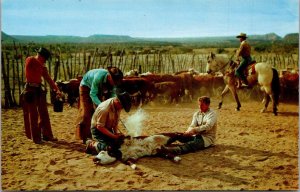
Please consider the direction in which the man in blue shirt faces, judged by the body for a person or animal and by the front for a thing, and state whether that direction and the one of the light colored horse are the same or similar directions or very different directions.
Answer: very different directions

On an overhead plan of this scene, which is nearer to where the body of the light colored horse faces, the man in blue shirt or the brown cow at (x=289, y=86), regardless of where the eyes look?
the man in blue shirt

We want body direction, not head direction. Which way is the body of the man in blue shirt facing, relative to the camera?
to the viewer's right

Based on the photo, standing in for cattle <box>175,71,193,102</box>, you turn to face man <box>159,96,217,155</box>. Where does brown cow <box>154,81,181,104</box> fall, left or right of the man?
right

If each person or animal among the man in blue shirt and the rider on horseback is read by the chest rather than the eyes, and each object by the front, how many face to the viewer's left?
1

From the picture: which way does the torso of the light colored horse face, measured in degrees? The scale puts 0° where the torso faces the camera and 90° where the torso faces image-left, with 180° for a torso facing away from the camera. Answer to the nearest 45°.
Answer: approximately 90°

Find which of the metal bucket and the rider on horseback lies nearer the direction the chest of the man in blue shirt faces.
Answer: the rider on horseback

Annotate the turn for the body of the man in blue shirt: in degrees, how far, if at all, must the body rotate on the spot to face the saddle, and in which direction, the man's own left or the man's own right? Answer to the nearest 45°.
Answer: approximately 45° to the man's own left

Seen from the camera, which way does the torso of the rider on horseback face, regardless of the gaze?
to the viewer's left

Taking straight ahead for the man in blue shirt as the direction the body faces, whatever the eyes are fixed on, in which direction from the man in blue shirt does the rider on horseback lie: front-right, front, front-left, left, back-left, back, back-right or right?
front-left

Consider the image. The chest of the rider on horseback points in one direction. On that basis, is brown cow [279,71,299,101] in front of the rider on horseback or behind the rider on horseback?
behind

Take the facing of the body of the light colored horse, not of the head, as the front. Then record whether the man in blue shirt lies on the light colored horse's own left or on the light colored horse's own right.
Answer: on the light colored horse's own left

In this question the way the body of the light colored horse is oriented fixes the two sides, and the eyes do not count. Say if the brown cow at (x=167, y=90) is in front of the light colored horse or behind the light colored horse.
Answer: in front
